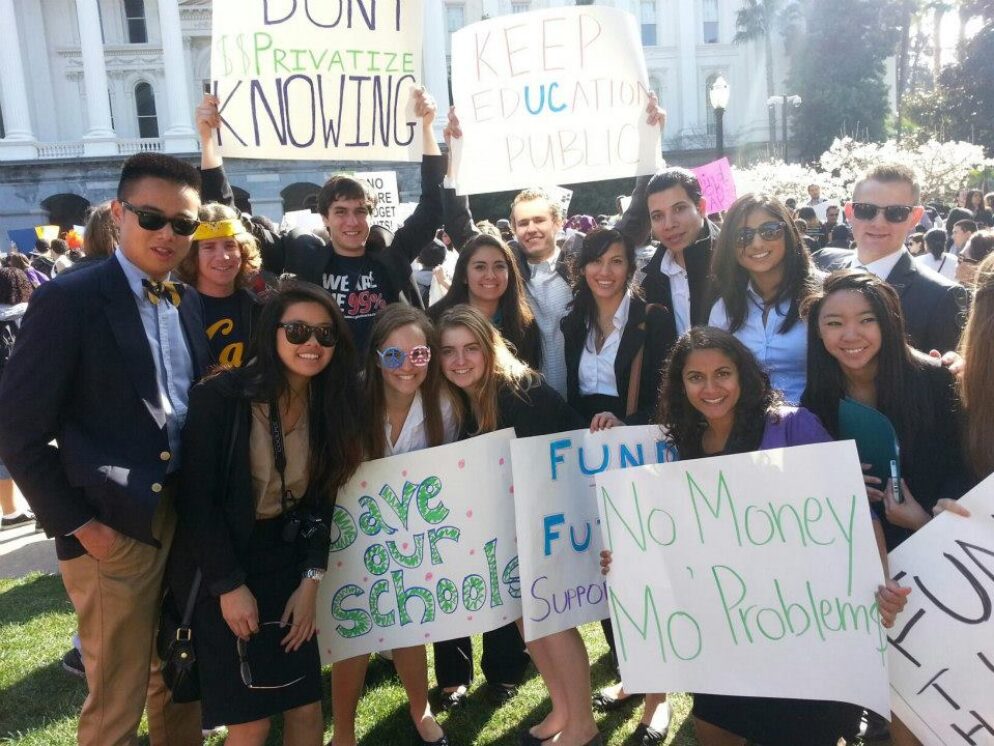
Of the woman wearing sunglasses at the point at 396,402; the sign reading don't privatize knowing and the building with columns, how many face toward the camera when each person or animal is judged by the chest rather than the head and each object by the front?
3

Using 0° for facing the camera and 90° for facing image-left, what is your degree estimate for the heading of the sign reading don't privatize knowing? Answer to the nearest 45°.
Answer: approximately 0°

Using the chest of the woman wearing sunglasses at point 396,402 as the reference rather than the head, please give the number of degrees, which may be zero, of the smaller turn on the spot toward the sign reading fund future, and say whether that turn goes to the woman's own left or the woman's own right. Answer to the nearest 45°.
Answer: approximately 90° to the woman's own left

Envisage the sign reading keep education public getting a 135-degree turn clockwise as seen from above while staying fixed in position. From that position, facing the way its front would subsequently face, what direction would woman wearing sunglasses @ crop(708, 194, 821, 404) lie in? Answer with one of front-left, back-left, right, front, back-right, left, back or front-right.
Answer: back

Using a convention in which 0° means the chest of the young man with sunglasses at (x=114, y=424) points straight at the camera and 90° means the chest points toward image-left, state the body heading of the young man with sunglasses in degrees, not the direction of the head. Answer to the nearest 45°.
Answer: approximately 315°

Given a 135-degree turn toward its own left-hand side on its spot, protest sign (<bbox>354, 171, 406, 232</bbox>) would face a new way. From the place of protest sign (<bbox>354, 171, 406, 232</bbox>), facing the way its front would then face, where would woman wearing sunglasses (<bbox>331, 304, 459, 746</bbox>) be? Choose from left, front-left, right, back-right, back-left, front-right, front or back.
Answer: back-right
